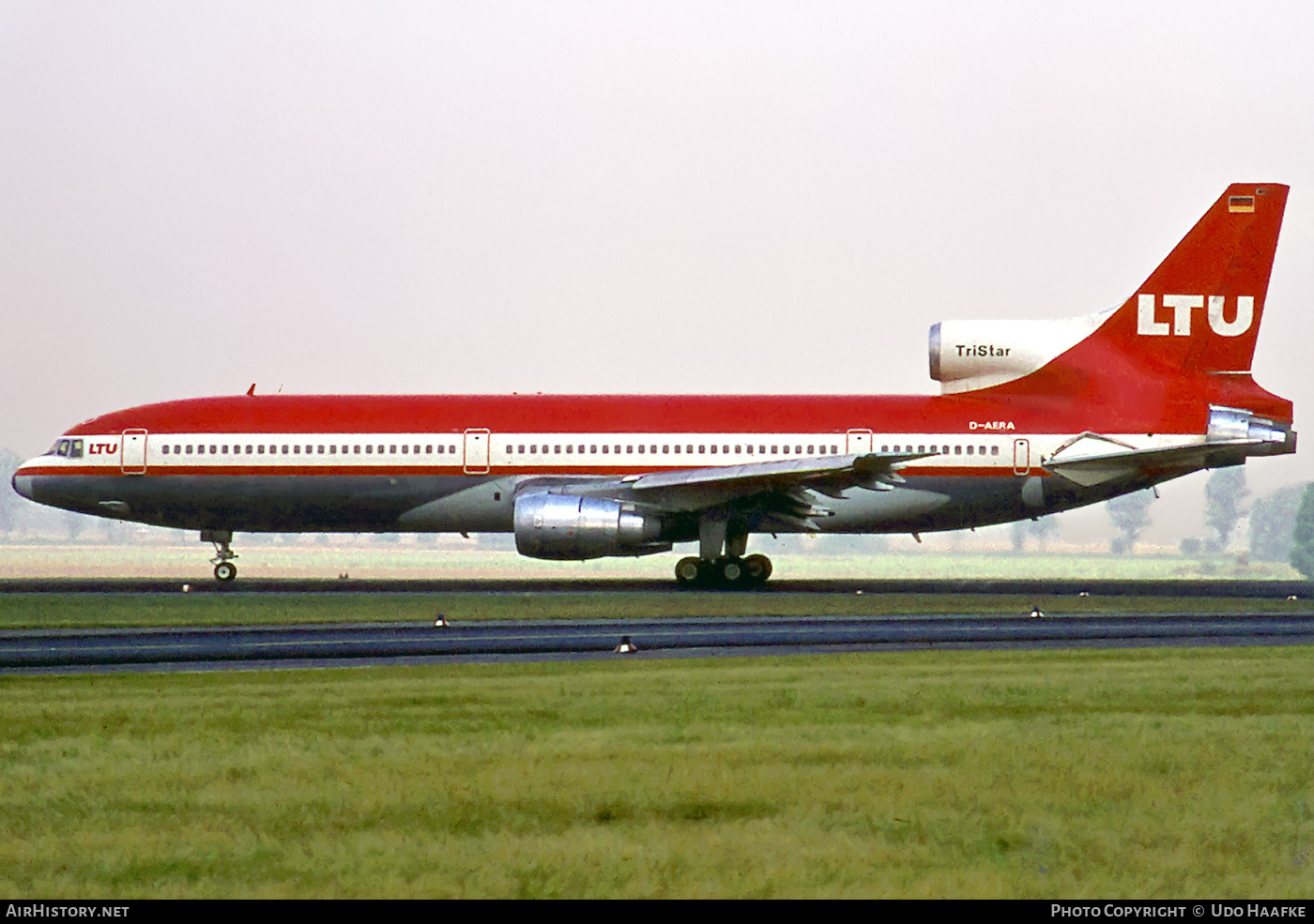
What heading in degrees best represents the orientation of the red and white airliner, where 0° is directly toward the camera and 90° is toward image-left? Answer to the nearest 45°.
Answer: approximately 90°
